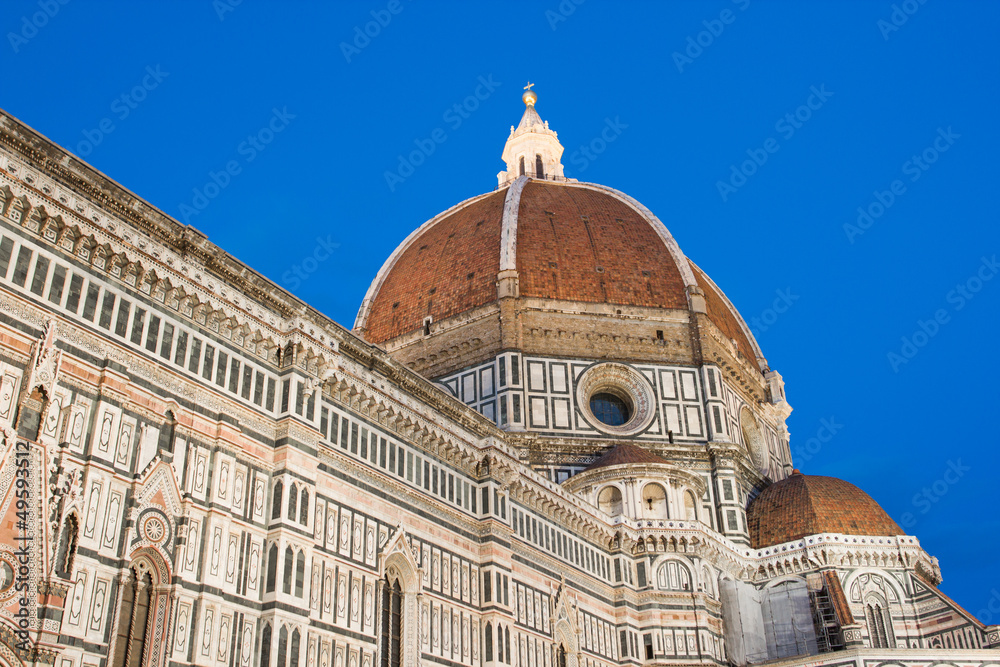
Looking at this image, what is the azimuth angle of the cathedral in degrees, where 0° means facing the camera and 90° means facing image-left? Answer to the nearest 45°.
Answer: approximately 45°
